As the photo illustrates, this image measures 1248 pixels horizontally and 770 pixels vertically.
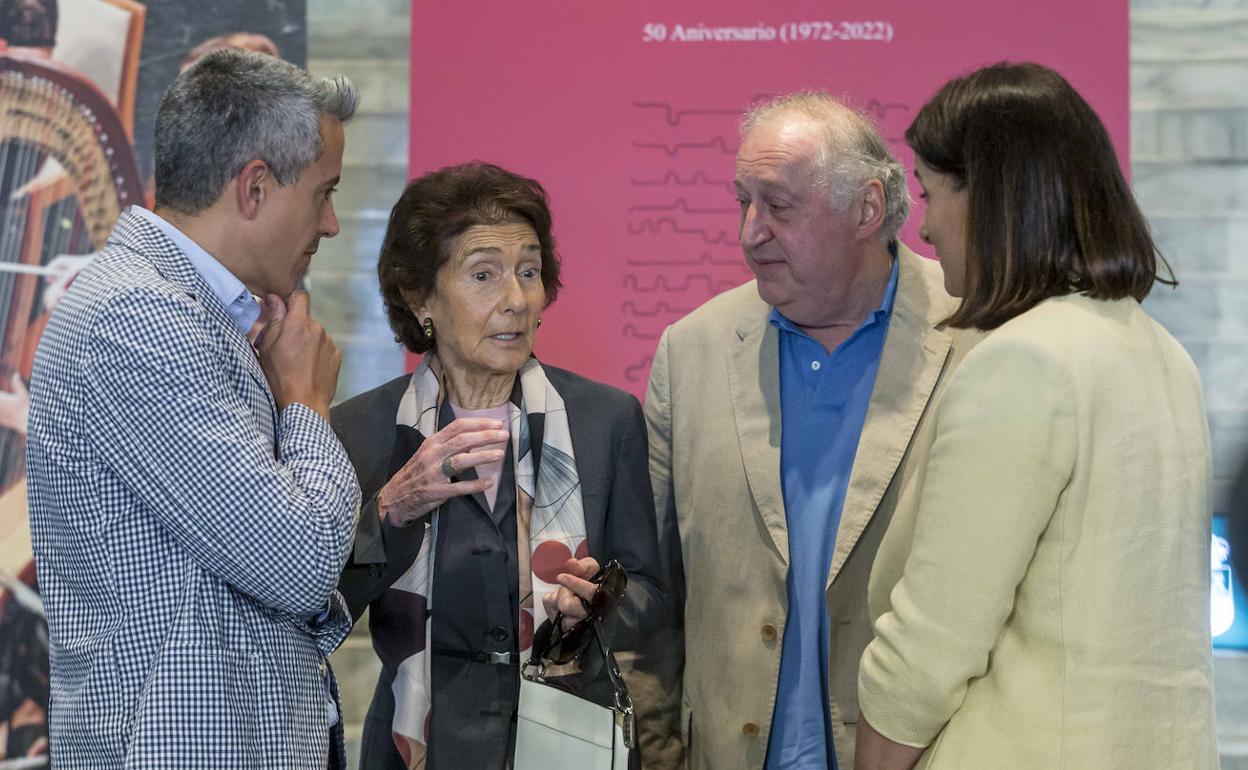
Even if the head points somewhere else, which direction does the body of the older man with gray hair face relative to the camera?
toward the camera

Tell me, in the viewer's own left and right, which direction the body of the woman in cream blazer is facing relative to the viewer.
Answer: facing away from the viewer and to the left of the viewer

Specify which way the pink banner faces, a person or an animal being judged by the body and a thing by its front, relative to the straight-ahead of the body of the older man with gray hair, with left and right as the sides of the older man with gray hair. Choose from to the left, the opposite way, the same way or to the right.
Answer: the same way

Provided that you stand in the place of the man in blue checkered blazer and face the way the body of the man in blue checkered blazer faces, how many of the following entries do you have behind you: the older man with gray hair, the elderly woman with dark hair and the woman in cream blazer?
0

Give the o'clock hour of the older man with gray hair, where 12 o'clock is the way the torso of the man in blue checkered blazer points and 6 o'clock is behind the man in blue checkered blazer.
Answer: The older man with gray hair is roughly at 11 o'clock from the man in blue checkered blazer.

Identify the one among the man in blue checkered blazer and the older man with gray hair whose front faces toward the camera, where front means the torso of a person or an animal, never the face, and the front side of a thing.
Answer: the older man with gray hair

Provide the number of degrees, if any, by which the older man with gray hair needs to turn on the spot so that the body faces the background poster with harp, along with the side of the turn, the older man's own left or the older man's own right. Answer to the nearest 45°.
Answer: approximately 135° to the older man's own right

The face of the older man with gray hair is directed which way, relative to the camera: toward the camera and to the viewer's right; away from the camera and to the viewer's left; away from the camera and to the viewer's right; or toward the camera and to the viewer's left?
toward the camera and to the viewer's left

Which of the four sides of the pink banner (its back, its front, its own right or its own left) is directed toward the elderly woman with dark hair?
front

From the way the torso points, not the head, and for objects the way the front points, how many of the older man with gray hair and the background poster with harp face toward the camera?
2

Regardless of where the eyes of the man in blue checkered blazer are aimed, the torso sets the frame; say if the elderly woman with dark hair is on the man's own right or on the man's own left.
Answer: on the man's own left

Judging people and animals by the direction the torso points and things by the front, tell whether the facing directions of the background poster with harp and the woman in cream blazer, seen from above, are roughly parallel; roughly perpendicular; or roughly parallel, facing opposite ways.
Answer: roughly parallel, facing opposite ways

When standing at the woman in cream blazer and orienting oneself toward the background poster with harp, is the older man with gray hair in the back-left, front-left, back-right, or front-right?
front-right

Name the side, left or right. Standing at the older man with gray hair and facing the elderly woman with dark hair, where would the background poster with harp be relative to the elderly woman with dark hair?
right

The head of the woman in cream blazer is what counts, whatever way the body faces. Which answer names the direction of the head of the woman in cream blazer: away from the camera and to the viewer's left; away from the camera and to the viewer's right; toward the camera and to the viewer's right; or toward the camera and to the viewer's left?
away from the camera and to the viewer's left

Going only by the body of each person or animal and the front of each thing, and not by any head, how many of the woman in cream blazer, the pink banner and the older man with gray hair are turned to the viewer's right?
0

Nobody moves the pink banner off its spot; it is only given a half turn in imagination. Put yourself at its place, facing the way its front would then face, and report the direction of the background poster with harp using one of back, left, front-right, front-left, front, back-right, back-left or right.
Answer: left

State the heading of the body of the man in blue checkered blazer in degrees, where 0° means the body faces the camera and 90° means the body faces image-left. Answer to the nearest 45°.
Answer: approximately 270°

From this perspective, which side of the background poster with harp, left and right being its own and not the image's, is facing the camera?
front
